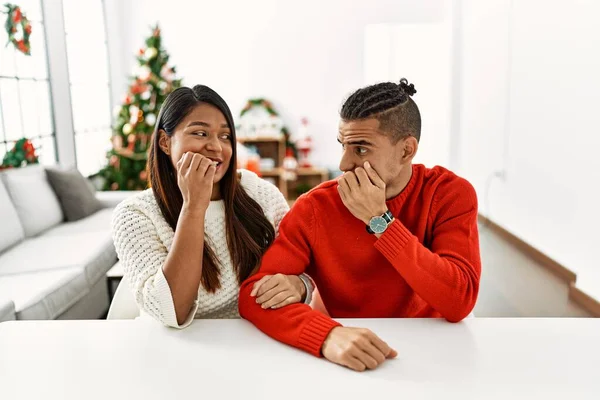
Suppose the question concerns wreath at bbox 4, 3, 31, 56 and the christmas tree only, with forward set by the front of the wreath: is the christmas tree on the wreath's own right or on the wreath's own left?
on the wreath's own left

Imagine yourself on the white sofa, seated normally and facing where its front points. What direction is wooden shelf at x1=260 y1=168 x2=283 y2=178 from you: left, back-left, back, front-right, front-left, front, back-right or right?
left

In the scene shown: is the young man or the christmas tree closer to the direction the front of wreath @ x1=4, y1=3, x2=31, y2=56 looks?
the young man

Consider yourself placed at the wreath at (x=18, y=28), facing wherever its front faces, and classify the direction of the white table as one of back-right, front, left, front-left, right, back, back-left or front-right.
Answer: front-right

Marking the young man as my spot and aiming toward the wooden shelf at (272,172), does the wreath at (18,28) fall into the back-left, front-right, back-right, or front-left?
front-left

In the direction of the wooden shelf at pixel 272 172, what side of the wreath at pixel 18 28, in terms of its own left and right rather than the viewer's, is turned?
left

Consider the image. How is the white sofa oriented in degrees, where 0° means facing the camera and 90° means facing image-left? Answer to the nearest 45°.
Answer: approximately 315°

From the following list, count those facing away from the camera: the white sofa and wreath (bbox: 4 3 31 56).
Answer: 0

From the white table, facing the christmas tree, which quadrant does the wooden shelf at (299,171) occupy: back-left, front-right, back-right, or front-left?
front-right

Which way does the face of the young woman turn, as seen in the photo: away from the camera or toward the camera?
toward the camera

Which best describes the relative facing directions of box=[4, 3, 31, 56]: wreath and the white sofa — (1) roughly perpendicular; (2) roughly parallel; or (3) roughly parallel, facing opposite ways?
roughly parallel

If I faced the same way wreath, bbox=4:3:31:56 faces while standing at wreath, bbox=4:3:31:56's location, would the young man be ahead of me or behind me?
ahead
